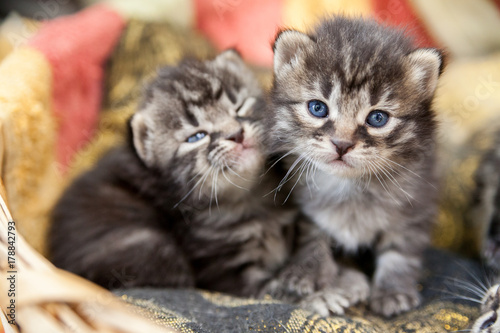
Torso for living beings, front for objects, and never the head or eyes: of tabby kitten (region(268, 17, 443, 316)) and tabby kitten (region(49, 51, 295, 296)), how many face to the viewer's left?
0

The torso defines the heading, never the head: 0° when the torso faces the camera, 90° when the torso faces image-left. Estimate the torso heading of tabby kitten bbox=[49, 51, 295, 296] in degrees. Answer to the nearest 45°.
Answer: approximately 315°

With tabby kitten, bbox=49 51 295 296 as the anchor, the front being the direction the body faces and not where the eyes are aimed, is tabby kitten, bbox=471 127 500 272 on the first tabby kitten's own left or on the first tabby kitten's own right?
on the first tabby kitten's own left

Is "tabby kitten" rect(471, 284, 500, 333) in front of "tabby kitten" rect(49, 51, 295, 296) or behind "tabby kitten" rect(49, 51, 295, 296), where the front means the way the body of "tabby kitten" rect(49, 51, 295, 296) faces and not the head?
in front

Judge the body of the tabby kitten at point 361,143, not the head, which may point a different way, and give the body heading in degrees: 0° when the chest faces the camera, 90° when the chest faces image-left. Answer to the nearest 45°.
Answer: approximately 0°
